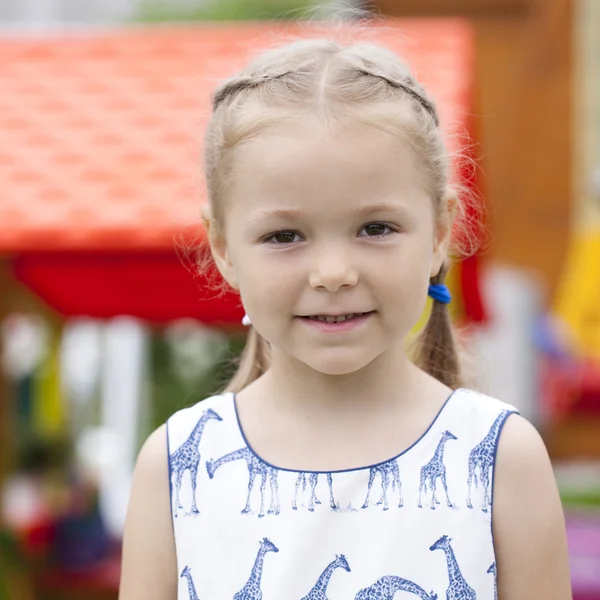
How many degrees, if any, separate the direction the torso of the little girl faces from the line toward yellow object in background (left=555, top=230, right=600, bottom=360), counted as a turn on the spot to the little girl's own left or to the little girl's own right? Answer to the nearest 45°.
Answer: approximately 180°

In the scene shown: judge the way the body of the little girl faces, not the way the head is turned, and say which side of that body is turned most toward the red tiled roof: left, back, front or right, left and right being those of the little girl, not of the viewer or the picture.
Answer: back

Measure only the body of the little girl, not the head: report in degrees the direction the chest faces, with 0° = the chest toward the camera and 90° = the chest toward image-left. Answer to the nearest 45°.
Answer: approximately 0°

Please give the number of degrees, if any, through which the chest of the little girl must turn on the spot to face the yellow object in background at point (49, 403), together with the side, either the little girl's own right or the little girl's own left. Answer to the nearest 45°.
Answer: approximately 180°

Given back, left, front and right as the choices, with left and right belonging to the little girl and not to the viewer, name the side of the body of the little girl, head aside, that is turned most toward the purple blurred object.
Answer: back
